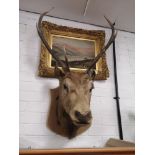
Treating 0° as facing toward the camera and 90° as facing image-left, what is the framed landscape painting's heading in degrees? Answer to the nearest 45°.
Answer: approximately 0°
